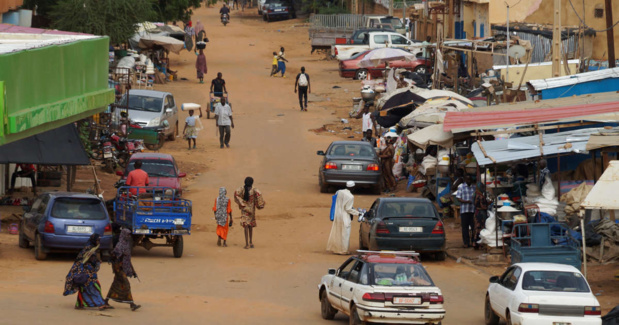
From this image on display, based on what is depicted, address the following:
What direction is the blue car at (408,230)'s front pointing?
away from the camera

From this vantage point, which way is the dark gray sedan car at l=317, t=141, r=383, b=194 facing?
away from the camera

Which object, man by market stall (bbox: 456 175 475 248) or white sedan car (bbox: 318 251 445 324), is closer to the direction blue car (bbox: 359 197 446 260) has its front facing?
the man by market stall

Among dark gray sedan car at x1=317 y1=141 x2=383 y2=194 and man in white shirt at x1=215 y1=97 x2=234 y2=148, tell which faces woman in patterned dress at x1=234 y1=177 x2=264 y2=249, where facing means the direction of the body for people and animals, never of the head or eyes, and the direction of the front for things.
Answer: the man in white shirt

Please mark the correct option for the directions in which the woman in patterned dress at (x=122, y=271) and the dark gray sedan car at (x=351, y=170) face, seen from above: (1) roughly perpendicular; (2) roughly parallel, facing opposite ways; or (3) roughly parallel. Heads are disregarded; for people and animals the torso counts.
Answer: roughly perpendicular

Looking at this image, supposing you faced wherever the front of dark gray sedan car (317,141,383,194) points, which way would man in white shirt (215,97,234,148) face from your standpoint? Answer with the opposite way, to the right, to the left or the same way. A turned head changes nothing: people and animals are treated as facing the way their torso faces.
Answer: the opposite way

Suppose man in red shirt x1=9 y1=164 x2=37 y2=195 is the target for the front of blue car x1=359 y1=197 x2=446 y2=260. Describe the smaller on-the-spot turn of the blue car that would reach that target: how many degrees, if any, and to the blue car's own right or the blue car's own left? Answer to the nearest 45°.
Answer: approximately 45° to the blue car's own left

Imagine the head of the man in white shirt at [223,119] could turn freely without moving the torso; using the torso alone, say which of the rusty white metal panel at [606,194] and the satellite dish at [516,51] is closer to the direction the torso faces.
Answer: the rusty white metal panel
